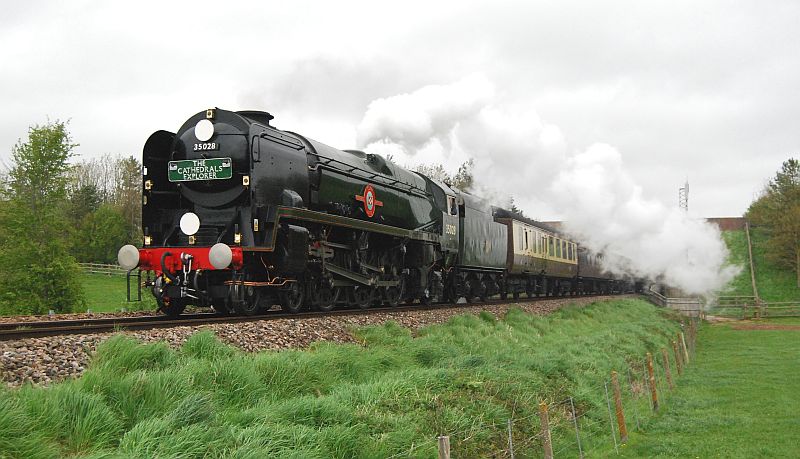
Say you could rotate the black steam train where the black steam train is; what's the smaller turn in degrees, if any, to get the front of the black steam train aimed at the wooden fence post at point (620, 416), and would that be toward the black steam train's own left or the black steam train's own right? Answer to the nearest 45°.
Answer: approximately 90° to the black steam train's own left

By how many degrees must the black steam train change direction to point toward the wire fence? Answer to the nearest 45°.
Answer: approximately 90° to its left

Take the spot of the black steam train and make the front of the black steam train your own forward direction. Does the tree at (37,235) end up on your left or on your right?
on your right

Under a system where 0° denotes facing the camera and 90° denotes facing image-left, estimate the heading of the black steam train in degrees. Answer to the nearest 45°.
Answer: approximately 45°
